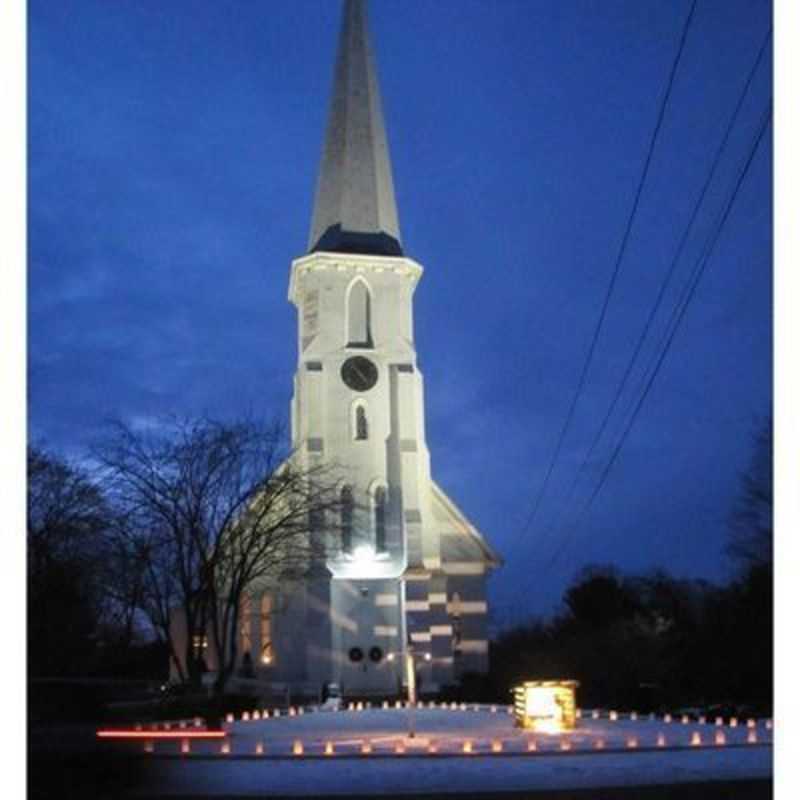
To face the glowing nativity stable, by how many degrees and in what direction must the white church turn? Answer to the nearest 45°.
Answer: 0° — it already faces it

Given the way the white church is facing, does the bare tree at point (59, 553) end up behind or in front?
in front

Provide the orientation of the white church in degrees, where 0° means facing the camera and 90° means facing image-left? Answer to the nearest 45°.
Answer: approximately 0°
